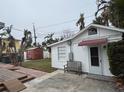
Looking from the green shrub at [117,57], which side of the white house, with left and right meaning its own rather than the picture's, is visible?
left

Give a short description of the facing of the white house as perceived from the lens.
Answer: facing the viewer and to the left of the viewer

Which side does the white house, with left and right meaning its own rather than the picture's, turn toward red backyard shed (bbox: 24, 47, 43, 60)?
right

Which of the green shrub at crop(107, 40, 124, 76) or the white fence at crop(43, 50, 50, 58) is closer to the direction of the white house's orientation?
the green shrub
